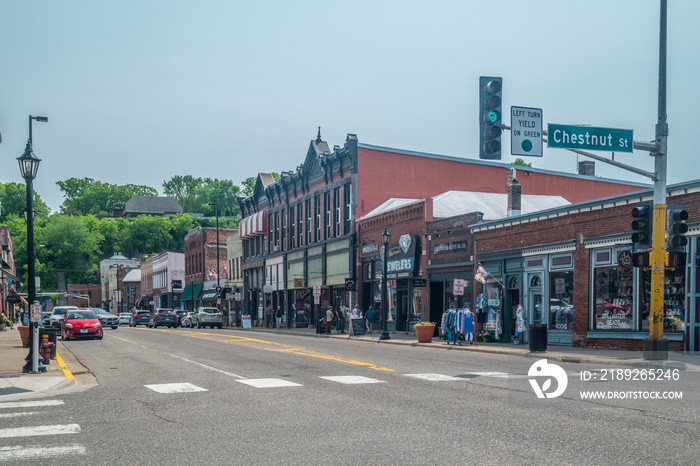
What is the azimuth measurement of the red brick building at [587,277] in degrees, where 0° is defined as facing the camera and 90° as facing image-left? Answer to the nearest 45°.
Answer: approximately 45°

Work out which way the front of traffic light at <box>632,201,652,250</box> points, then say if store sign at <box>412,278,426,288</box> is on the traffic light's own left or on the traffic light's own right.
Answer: on the traffic light's own right

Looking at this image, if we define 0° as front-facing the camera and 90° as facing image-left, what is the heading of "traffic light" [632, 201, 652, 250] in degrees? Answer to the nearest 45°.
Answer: approximately 45°

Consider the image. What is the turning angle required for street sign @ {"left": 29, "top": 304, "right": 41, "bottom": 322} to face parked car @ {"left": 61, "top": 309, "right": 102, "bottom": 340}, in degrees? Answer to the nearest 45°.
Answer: approximately 180°

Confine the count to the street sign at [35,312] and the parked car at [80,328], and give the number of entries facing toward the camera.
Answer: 2

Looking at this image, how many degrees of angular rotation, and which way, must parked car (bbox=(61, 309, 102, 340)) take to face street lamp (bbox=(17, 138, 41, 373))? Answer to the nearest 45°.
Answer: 0° — it already faces it

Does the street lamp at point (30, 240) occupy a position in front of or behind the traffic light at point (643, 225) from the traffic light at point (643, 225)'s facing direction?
in front

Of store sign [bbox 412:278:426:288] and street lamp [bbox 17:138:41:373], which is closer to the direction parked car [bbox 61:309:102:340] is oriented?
the street lamp

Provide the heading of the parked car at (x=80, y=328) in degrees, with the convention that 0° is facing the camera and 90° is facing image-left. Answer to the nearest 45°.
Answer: approximately 0°
